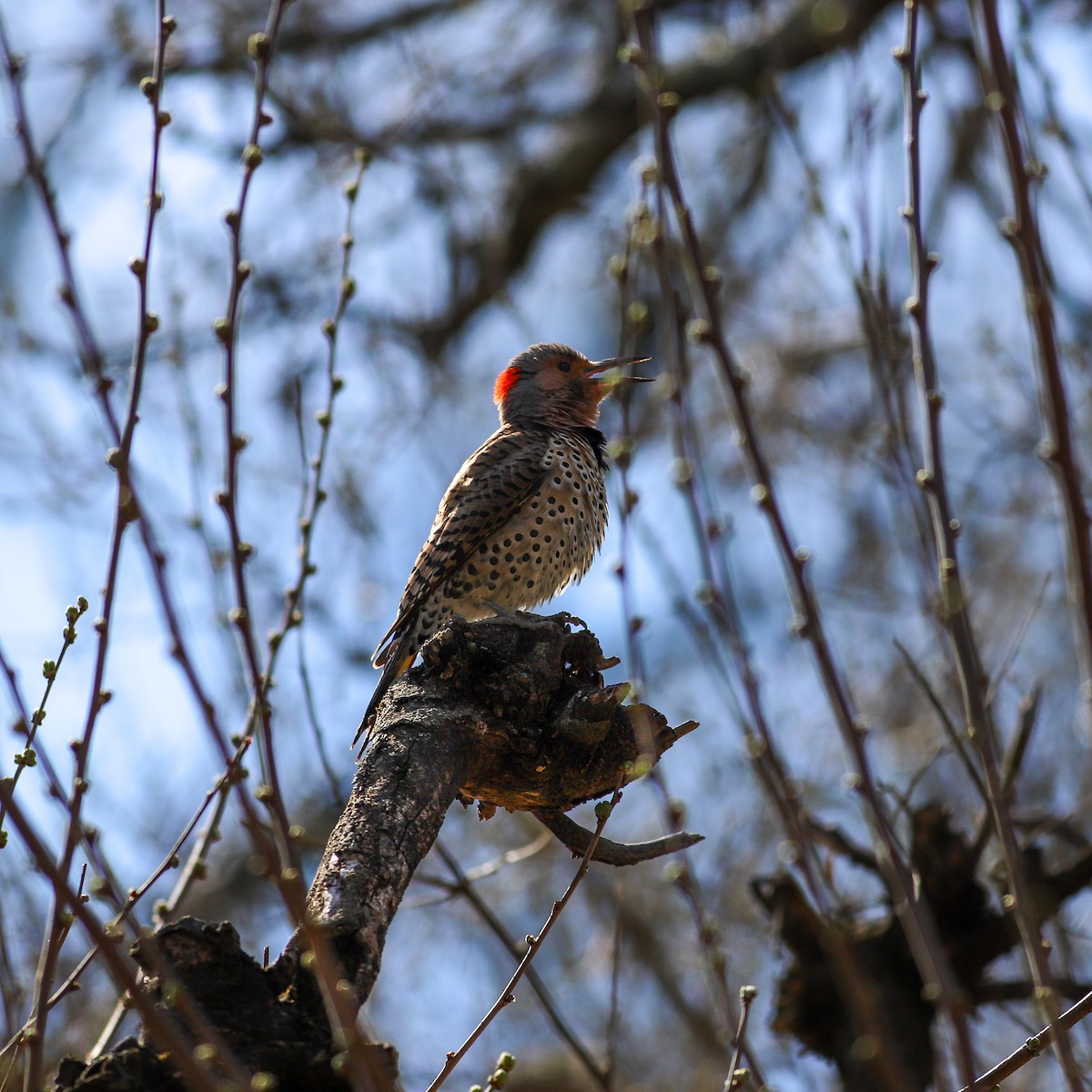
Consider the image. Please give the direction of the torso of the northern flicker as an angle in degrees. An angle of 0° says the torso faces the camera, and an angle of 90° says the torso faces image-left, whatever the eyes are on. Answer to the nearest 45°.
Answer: approximately 270°
